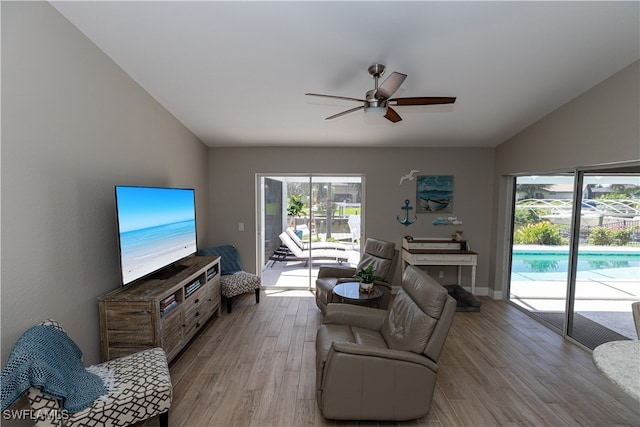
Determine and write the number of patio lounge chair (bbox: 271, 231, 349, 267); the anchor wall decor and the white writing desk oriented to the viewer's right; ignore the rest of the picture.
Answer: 1

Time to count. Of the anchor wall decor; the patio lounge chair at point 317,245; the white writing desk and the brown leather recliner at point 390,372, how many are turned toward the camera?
2

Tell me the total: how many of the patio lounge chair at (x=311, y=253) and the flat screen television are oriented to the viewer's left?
0

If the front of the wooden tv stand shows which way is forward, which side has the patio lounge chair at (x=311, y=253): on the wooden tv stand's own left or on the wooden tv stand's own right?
on the wooden tv stand's own left

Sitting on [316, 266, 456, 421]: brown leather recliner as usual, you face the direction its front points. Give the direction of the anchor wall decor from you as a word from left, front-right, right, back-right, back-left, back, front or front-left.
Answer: right

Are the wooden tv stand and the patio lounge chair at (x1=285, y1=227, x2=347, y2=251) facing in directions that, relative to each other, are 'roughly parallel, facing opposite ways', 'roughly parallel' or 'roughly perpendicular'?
roughly parallel

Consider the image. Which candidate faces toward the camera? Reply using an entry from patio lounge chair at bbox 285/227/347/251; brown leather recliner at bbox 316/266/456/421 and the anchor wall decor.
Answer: the anchor wall decor

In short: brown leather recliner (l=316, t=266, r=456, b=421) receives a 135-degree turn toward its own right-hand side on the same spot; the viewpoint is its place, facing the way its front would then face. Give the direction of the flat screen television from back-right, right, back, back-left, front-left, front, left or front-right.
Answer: back-left

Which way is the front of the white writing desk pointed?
toward the camera

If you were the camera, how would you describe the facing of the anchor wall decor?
facing the viewer

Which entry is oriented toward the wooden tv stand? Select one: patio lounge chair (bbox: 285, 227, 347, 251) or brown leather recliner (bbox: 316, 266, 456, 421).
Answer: the brown leather recliner

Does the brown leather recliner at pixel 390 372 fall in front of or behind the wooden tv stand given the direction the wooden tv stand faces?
in front

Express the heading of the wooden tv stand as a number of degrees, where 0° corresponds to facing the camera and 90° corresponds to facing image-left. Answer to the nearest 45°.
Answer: approximately 315°

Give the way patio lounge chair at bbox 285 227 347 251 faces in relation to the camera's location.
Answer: facing to the right of the viewer

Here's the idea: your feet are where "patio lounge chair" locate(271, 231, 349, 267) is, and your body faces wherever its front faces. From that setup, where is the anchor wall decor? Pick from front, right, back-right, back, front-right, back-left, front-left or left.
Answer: front

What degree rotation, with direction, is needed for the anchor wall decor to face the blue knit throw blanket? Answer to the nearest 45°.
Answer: approximately 45° to its right

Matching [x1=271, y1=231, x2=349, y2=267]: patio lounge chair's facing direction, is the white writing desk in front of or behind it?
in front
